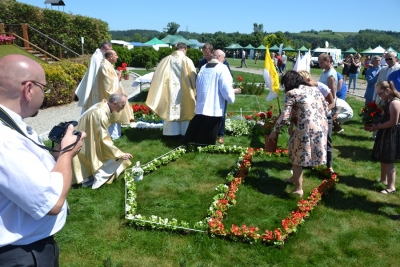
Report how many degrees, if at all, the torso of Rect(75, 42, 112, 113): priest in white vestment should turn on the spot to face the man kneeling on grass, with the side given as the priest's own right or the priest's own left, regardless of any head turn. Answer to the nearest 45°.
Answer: approximately 90° to the priest's own right

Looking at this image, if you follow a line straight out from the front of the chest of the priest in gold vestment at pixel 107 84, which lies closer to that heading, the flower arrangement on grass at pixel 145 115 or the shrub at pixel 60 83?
the flower arrangement on grass

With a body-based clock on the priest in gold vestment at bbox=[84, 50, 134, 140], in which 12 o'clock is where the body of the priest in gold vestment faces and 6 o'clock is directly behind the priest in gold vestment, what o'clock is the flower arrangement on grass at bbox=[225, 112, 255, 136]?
The flower arrangement on grass is roughly at 12 o'clock from the priest in gold vestment.

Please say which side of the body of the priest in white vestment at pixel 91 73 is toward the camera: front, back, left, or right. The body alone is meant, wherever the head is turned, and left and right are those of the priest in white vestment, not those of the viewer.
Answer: right

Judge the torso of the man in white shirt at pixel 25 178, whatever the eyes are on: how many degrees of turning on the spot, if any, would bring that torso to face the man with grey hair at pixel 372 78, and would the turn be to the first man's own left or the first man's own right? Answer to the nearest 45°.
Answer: approximately 45° to the first man's own left

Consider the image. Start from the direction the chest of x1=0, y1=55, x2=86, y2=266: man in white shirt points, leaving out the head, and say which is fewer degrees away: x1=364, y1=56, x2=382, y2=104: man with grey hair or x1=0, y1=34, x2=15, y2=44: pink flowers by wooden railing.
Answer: the man with grey hair

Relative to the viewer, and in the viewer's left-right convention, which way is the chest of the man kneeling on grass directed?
facing to the right of the viewer

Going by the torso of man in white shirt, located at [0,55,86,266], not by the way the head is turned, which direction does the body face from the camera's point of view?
to the viewer's right
